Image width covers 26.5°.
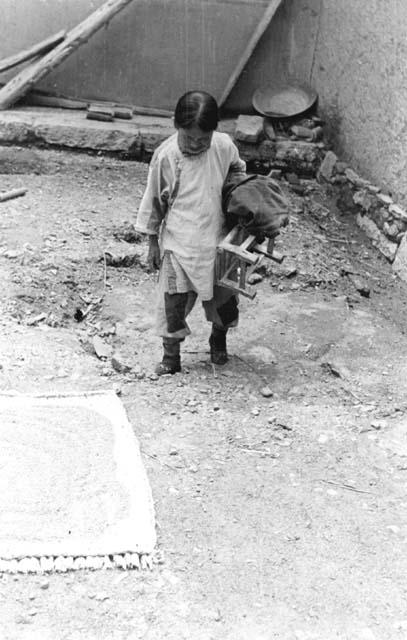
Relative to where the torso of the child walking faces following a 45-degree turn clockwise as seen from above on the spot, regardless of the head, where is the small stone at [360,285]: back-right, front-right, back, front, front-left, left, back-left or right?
back

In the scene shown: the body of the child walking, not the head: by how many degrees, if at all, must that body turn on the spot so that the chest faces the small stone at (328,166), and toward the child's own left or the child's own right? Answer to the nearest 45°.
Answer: approximately 180°

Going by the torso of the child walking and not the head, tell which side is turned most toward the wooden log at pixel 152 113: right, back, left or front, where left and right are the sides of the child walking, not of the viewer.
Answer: back

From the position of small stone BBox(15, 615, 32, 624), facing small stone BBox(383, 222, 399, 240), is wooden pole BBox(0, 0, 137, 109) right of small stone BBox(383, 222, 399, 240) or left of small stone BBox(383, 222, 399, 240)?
left

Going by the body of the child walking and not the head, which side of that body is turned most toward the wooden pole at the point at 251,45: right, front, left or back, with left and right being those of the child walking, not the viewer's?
back

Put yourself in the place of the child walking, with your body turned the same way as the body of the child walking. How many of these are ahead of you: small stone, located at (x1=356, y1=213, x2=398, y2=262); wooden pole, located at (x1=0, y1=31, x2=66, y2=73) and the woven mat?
1

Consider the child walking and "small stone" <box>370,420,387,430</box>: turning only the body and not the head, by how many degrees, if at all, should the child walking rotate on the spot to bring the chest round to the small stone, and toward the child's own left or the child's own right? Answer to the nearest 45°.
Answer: approximately 45° to the child's own left

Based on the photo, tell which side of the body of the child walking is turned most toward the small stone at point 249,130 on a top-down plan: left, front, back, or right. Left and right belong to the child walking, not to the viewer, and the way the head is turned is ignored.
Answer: back

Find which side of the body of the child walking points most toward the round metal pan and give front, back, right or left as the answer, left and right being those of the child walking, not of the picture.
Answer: back

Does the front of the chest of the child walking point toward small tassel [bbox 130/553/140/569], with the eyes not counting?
yes

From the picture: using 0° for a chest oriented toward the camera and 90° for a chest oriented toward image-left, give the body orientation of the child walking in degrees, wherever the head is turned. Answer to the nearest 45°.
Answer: approximately 0°

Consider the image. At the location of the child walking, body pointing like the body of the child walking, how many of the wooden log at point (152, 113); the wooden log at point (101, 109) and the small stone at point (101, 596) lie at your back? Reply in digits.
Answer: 2
